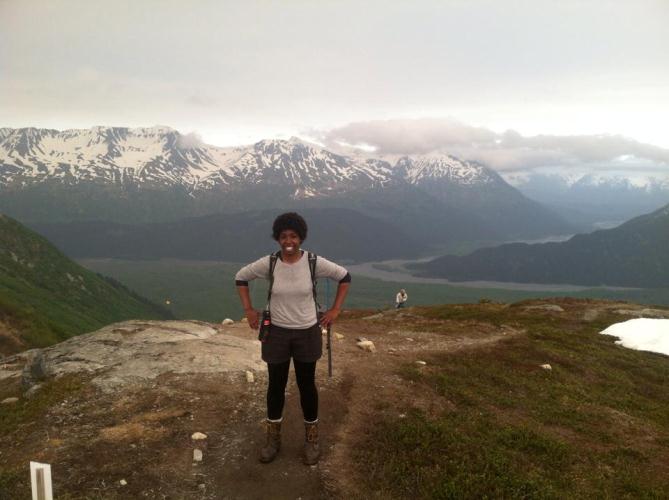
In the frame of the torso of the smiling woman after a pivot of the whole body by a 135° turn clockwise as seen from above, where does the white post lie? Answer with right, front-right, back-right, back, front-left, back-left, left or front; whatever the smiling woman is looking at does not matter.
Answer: left

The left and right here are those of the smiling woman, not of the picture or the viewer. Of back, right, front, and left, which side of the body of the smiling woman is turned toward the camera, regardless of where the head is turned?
front

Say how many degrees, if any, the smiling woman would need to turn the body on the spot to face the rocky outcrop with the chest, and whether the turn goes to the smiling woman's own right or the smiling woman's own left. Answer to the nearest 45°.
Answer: approximately 135° to the smiling woman's own right

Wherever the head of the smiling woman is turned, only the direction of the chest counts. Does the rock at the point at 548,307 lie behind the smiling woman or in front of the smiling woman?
behind

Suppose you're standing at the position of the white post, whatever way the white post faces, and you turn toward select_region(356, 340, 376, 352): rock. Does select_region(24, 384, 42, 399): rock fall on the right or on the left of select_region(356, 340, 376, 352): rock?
left

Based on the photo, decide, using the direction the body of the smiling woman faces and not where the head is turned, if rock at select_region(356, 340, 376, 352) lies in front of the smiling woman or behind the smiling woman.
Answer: behind

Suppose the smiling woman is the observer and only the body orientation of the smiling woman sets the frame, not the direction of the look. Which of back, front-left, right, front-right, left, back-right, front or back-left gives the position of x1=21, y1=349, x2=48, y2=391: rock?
back-right
